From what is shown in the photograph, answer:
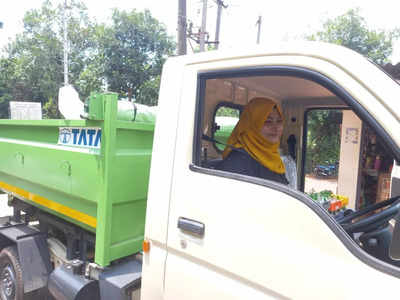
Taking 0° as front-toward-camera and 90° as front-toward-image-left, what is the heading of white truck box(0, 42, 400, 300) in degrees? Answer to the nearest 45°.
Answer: approximately 315°

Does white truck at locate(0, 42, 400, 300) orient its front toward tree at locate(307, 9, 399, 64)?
no

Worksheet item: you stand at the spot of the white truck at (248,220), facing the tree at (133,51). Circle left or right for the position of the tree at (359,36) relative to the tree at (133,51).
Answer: right

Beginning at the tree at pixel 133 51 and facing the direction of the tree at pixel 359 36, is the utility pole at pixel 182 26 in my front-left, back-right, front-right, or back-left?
front-right

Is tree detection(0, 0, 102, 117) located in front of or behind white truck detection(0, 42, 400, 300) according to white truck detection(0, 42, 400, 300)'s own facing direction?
behind

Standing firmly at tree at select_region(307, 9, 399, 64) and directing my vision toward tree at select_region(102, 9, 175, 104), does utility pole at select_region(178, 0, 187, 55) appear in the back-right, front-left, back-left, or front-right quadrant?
front-left

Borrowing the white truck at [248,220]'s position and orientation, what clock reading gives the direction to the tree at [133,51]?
The tree is roughly at 7 o'clock from the white truck.

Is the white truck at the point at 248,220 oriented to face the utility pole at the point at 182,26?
no

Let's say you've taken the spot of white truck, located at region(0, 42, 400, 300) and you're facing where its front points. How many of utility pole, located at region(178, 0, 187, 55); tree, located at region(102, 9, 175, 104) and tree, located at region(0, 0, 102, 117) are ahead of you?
0
